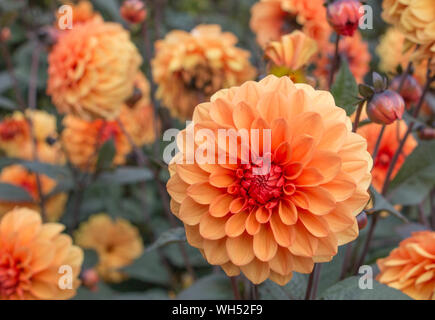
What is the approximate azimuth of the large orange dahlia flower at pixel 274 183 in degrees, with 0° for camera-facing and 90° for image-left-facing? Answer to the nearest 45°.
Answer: approximately 0°

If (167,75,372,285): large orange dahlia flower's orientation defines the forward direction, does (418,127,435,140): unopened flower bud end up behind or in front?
behind

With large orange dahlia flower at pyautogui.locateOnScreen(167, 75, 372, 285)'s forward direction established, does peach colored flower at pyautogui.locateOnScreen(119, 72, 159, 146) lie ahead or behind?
behind

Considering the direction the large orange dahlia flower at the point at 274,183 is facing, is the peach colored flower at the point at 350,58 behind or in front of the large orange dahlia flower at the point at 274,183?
behind

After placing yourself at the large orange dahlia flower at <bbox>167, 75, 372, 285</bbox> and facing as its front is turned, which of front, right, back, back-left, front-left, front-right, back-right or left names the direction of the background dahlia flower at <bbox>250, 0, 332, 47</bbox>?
back
